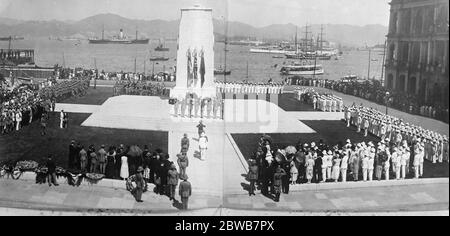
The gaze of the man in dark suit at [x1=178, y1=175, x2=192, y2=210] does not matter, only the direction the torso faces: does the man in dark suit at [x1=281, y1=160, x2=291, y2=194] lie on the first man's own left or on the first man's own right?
on the first man's own right

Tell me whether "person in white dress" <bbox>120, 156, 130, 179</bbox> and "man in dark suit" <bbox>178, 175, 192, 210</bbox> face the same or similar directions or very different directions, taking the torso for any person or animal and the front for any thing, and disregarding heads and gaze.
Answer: same or similar directions

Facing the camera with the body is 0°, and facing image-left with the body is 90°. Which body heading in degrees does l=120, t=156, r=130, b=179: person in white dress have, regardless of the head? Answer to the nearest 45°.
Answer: approximately 180°

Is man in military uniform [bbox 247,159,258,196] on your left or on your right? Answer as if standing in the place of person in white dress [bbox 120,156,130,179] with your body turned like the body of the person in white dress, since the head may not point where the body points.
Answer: on your right

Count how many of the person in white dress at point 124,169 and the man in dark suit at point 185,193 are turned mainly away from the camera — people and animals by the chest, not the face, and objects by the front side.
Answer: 2

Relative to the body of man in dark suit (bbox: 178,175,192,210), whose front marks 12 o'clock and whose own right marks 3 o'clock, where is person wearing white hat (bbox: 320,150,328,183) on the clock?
The person wearing white hat is roughly at 2 o'clock from the man in dark suit.

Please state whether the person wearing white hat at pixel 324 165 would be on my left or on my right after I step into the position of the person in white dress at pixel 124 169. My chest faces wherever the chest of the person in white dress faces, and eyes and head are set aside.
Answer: on my right

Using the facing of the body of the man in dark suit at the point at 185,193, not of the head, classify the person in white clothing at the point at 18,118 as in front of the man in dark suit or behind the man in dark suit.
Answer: in front

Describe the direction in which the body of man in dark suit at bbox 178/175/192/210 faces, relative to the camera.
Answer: away from the camera

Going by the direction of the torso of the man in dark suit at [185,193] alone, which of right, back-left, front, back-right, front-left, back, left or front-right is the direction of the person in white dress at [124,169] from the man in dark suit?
front-left

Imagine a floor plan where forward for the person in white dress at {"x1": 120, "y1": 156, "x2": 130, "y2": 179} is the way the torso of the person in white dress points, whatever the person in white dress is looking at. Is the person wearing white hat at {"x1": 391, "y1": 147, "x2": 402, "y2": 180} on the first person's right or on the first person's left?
on the first person's right

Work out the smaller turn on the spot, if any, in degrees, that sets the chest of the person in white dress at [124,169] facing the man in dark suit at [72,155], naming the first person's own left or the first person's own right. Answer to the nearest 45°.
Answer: approximately 45° to the first person's own left

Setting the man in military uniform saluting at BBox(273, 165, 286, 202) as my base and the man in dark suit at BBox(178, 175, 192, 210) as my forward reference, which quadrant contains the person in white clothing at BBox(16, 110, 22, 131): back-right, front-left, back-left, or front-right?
front-right

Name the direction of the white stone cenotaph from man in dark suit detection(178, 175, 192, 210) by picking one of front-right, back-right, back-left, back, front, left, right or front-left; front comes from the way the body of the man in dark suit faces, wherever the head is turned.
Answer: front
